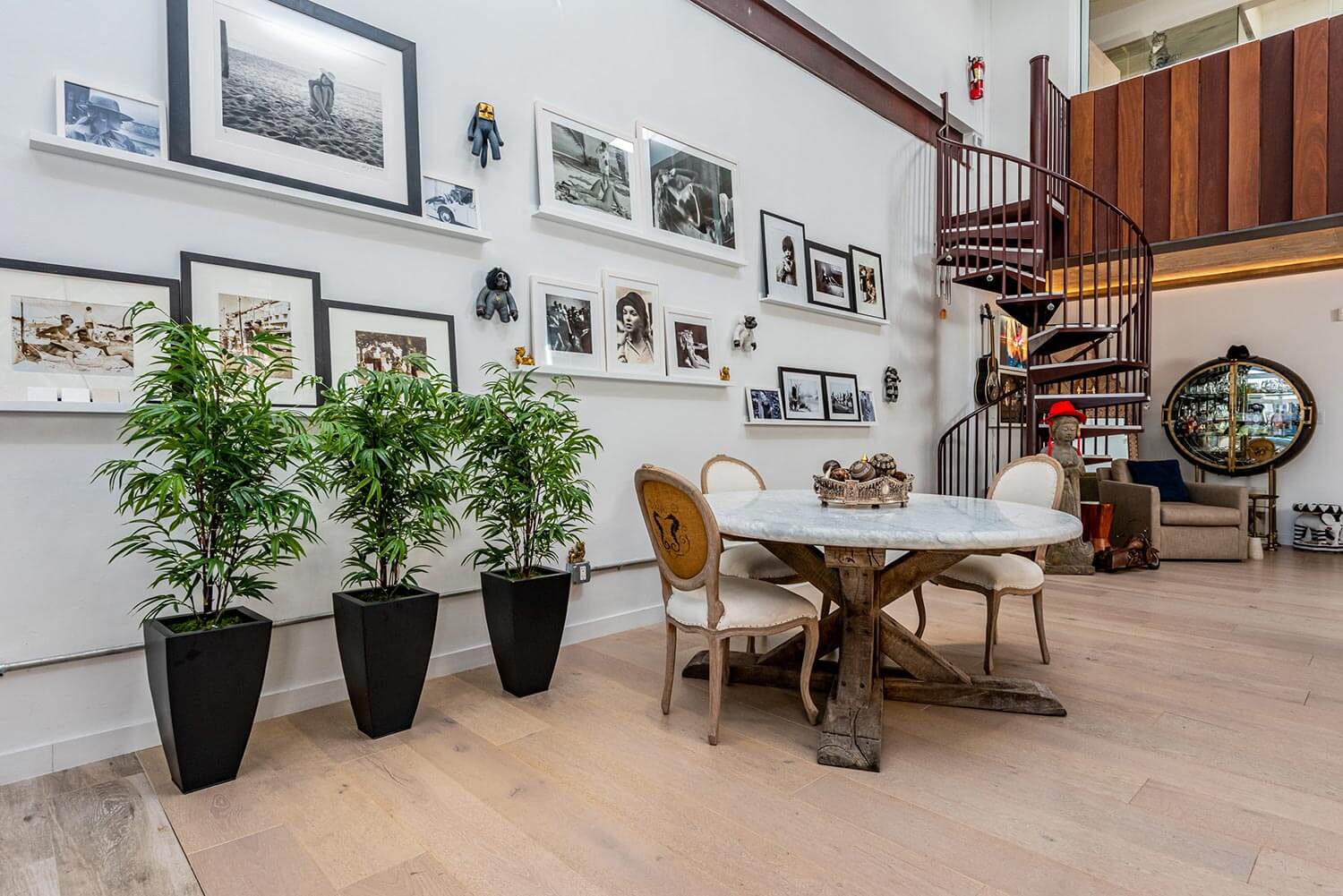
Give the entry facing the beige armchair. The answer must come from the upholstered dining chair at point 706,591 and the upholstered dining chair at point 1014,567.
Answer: the upholstered dining chair at point 706,591

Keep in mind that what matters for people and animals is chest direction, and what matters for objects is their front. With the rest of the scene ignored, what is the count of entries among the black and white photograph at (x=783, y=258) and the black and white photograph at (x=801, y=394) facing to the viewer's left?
0

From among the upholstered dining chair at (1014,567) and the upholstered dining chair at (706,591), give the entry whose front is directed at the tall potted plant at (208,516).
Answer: the upholstered dining chair at (1014,567)

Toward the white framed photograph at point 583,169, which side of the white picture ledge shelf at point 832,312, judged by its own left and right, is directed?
right

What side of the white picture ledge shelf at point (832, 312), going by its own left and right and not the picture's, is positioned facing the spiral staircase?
left

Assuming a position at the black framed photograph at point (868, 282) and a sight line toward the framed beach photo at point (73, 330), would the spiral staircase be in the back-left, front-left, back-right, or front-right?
back-left

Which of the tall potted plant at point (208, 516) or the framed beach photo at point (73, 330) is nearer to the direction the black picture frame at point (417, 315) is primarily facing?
the tall potted plant

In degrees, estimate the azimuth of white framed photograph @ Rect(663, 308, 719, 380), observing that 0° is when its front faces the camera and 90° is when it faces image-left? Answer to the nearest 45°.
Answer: approximately 315°

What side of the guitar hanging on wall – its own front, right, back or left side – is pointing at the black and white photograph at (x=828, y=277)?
right
